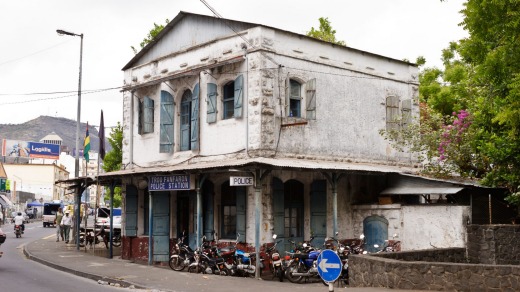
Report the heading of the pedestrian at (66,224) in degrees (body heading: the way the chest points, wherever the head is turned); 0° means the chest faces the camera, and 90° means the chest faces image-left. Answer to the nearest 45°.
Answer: approximately 0°

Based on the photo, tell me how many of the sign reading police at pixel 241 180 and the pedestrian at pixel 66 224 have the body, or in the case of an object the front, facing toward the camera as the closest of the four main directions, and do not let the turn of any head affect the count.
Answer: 2

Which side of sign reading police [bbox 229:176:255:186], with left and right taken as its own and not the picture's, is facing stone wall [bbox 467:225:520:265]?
left

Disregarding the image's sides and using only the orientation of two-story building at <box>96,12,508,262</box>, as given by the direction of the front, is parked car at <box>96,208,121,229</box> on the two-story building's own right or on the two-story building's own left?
on the two-story building's own right

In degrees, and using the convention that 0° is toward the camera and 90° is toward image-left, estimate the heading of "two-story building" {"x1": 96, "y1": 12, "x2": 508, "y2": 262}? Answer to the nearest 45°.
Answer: approximately 45°
